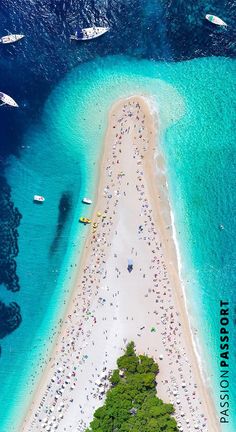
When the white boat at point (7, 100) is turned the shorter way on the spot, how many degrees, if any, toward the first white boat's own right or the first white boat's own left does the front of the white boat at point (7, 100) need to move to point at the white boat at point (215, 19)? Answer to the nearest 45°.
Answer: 0° — it already faces it

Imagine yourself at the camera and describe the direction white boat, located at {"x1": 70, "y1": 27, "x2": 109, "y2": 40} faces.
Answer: facing to the right of the viewer

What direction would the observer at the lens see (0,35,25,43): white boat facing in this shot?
facing to the right of the viewer

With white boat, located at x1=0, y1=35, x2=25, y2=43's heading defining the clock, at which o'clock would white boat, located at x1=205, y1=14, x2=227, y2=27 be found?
white boat, located at x1=205, y1=14, x2=227, y2=27 is roughly at 1 o'clock from white boat, located at x1=0, y1=35, x2=25, y2=43.
